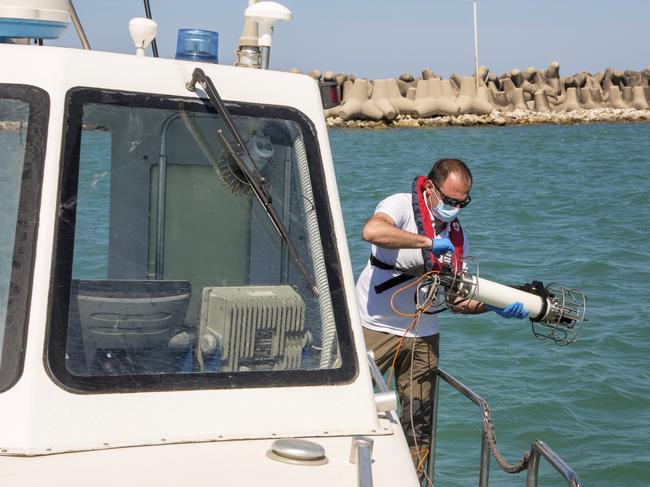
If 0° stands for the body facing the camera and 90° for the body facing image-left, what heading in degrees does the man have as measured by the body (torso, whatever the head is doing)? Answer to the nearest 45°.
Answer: approximately 315°

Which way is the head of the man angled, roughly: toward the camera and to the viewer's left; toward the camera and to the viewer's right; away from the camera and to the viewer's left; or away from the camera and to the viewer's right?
toward the camera and to the viewer's right
